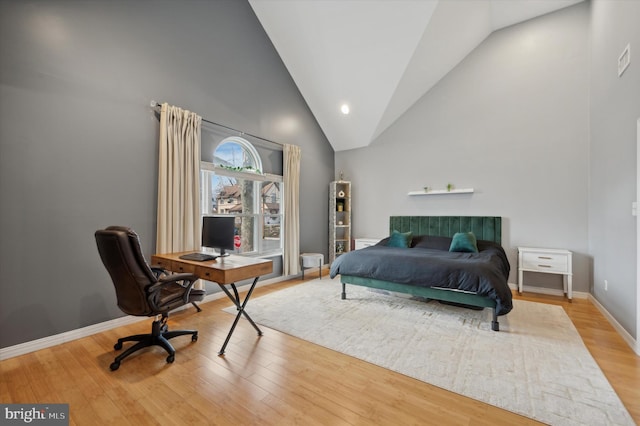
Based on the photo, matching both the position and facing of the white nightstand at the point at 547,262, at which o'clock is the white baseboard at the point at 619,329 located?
The white baseboard is roughly at 11 o'clock from the white nightstand.

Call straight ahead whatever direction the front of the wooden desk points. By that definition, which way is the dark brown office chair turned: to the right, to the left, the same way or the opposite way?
the opposite way

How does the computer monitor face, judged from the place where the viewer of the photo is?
facing the viewer and to the left of the viewer

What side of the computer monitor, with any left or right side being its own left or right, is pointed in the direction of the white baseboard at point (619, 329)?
left

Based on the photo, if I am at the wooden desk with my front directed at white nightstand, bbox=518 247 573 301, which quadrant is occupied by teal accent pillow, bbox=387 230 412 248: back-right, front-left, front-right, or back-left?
front-left

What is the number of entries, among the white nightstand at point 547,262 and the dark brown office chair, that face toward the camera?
1

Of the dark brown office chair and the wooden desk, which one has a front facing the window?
the dark brown office chair

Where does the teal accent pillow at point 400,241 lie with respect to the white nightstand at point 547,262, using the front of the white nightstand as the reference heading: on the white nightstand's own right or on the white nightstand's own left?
on the white nightstand's own right

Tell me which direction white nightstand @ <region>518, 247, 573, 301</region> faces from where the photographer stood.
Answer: facing the viewer

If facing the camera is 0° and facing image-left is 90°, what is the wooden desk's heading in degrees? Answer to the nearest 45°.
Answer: approximately 45°

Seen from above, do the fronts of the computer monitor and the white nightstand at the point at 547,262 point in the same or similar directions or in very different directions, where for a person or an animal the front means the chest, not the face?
same or similar directions

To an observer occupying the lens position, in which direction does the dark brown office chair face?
facing away from the viewer and to the right of the viewer

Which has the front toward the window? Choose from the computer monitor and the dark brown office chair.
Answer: the dark brown office chair

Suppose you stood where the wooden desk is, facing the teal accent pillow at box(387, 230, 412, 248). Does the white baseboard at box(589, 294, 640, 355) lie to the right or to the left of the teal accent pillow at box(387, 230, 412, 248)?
right

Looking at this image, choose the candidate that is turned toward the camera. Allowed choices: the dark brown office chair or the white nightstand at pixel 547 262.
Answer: the white nightstand
